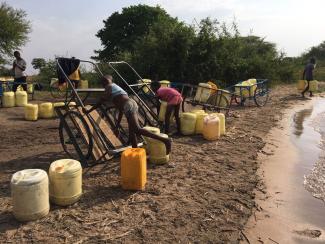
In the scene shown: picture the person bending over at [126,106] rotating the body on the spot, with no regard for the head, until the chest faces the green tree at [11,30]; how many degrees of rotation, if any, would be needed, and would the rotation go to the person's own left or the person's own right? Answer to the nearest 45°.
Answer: approximately 90° to the person's own right

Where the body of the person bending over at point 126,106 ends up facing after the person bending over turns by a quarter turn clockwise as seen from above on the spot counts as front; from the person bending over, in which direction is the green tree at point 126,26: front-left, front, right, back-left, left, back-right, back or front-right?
front

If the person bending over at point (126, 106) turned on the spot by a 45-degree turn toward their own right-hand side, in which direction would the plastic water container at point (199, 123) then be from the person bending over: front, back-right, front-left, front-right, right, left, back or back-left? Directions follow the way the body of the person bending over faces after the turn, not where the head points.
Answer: right

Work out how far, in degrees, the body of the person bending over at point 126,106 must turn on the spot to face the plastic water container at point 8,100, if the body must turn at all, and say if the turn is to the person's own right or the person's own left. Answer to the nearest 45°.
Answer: approximately 45° to the person's own right

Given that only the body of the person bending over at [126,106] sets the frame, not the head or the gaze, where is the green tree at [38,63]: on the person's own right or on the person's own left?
on the person's own right

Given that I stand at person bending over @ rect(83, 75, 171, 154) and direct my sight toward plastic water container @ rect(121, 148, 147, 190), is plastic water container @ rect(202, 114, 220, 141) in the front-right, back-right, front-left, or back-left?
back-left

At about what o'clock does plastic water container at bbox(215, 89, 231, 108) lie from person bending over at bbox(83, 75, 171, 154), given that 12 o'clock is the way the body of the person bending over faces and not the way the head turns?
The plastic water container is roughly at 4 o'clock from the person bending over.

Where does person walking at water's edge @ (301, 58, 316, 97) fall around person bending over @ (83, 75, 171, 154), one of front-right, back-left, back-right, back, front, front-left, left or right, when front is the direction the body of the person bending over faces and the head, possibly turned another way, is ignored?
back-right

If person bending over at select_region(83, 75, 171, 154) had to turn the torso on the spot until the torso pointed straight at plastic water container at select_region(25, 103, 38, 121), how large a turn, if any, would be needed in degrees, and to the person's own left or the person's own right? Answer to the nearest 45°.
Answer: approximately 45° to the person's own right

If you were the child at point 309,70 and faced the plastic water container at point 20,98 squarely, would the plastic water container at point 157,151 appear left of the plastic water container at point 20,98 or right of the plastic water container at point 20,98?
left

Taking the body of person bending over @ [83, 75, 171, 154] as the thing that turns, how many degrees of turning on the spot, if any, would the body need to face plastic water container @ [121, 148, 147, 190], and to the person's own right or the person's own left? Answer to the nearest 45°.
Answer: approximately 90° to the person's own left
